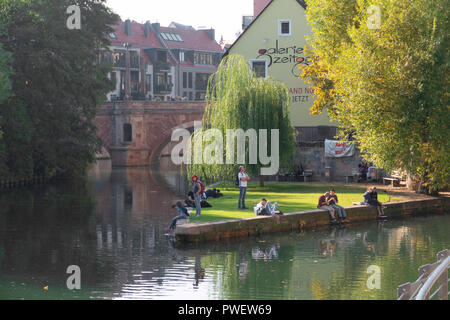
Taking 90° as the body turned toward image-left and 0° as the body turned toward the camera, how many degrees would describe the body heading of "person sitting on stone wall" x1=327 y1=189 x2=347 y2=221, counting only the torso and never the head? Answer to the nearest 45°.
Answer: approximately 315°

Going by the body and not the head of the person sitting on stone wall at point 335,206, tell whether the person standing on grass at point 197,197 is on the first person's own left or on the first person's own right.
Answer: on the first person's own right

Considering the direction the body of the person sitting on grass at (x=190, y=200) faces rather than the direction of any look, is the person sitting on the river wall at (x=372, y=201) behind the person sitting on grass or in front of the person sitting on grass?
behind

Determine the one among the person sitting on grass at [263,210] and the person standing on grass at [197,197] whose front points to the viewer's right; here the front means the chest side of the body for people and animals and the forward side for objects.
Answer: the person sitting on grass
